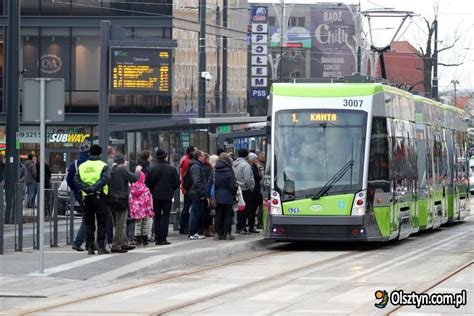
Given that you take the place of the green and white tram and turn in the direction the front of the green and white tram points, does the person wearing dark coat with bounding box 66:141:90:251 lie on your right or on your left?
on your right

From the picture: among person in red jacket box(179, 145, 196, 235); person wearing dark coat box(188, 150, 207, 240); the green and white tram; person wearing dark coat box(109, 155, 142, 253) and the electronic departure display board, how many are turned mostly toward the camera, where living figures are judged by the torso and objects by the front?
2

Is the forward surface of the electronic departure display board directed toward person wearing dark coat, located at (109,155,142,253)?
yes

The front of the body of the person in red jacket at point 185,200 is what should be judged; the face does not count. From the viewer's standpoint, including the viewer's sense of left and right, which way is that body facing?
facing to the right of the viewer

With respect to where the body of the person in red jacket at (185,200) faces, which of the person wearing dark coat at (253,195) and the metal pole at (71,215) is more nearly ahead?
the person wearing dark coat

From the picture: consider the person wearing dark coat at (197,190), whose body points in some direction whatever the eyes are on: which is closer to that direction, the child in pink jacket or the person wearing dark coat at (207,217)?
the person wearing dark coat
